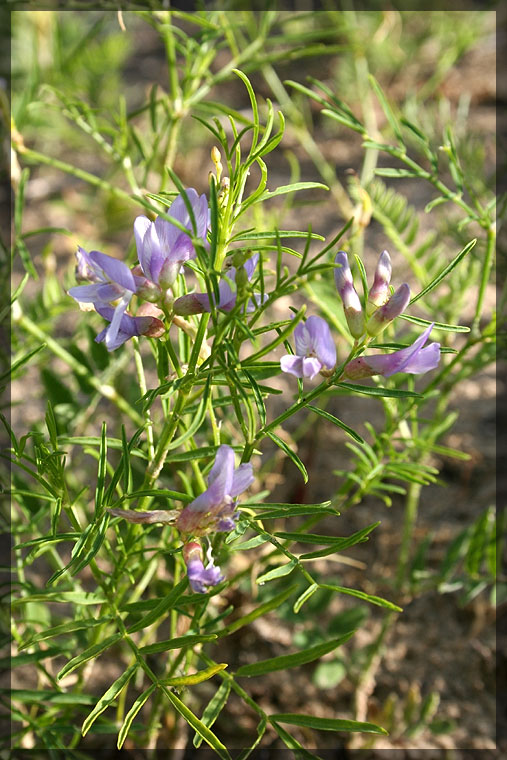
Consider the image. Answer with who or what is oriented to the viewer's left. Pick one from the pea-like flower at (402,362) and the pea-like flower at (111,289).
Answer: the pea-like flower at (111,289)

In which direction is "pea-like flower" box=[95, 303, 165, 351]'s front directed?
to the viewer's left

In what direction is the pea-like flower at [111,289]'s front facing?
to the viewer's left

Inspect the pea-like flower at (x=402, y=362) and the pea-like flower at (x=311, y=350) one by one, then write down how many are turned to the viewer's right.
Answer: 1

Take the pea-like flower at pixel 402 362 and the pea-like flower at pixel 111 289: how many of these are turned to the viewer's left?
1

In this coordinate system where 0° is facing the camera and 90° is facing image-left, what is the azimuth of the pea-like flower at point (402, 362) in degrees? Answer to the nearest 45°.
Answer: approximately 270°

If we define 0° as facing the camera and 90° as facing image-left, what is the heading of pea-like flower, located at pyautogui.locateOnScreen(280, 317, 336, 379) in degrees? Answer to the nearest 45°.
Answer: approximately 45°

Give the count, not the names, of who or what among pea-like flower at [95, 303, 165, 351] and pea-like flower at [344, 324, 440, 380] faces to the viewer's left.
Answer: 1
